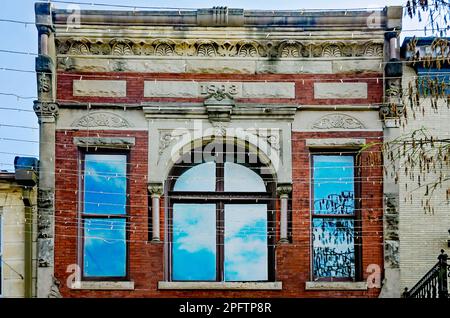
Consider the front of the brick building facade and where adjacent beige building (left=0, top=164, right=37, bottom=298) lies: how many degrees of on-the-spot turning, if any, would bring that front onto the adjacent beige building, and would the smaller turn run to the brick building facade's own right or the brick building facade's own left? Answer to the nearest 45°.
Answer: approximately 90° to the brick building facade's own right

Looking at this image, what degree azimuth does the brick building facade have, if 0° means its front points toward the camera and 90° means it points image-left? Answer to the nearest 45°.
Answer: approximately 0°

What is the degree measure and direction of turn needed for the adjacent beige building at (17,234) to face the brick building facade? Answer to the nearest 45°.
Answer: approximately 90° to its left

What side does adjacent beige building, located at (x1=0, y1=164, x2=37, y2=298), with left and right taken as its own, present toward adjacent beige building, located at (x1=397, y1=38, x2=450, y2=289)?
left

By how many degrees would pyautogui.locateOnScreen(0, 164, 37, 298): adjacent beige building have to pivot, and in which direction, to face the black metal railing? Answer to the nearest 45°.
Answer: approximately 90° to its left

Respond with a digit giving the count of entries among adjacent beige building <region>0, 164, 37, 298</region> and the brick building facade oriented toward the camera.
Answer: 2
